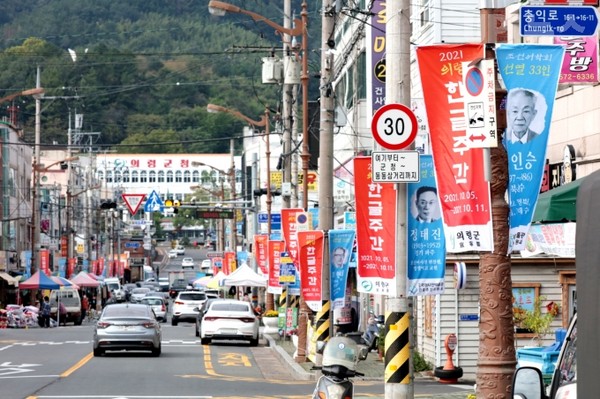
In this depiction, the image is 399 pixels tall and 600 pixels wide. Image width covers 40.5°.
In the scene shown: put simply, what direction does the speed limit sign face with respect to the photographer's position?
facing the viewer

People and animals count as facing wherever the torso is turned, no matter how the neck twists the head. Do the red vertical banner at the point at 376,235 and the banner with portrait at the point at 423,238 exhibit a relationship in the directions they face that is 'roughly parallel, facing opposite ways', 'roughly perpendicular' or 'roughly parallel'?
roughly parallel

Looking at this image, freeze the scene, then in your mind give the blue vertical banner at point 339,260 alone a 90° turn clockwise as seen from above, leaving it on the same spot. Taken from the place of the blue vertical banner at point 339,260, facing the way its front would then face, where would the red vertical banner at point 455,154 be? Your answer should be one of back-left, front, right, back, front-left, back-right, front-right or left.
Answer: left

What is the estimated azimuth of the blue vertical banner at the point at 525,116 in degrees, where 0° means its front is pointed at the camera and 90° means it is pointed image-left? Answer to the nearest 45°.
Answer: approximately 0°

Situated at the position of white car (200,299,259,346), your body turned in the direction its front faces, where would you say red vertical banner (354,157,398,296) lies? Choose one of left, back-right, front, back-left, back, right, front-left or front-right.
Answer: back

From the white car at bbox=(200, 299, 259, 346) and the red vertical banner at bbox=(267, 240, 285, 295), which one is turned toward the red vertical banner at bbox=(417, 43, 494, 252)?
the red vertical banner at bbox=(267, 240, 285, 295)

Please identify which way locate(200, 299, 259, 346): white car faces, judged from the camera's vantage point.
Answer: facing away from the viewer

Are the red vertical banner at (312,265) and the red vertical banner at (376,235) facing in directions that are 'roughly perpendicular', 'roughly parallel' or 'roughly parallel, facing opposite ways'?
roughly parallel

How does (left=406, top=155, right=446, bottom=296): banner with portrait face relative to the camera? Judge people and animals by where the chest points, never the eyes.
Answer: toward the camera

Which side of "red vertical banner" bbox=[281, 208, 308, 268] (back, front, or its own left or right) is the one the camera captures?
front

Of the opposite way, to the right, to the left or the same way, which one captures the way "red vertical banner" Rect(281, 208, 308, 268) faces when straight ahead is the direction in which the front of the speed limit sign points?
the same way

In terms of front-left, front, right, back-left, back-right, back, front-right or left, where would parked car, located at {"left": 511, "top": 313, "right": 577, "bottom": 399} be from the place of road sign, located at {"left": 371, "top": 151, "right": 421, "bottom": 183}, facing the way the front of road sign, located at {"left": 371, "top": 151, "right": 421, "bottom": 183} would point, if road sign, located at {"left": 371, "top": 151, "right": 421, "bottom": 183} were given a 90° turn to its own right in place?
left

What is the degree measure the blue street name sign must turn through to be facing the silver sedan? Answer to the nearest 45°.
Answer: approximately 135° to its right

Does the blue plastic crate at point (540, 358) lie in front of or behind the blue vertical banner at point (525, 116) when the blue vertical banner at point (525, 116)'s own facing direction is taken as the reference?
behind

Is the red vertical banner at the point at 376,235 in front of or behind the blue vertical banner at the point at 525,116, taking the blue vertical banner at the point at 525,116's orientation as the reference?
behind
